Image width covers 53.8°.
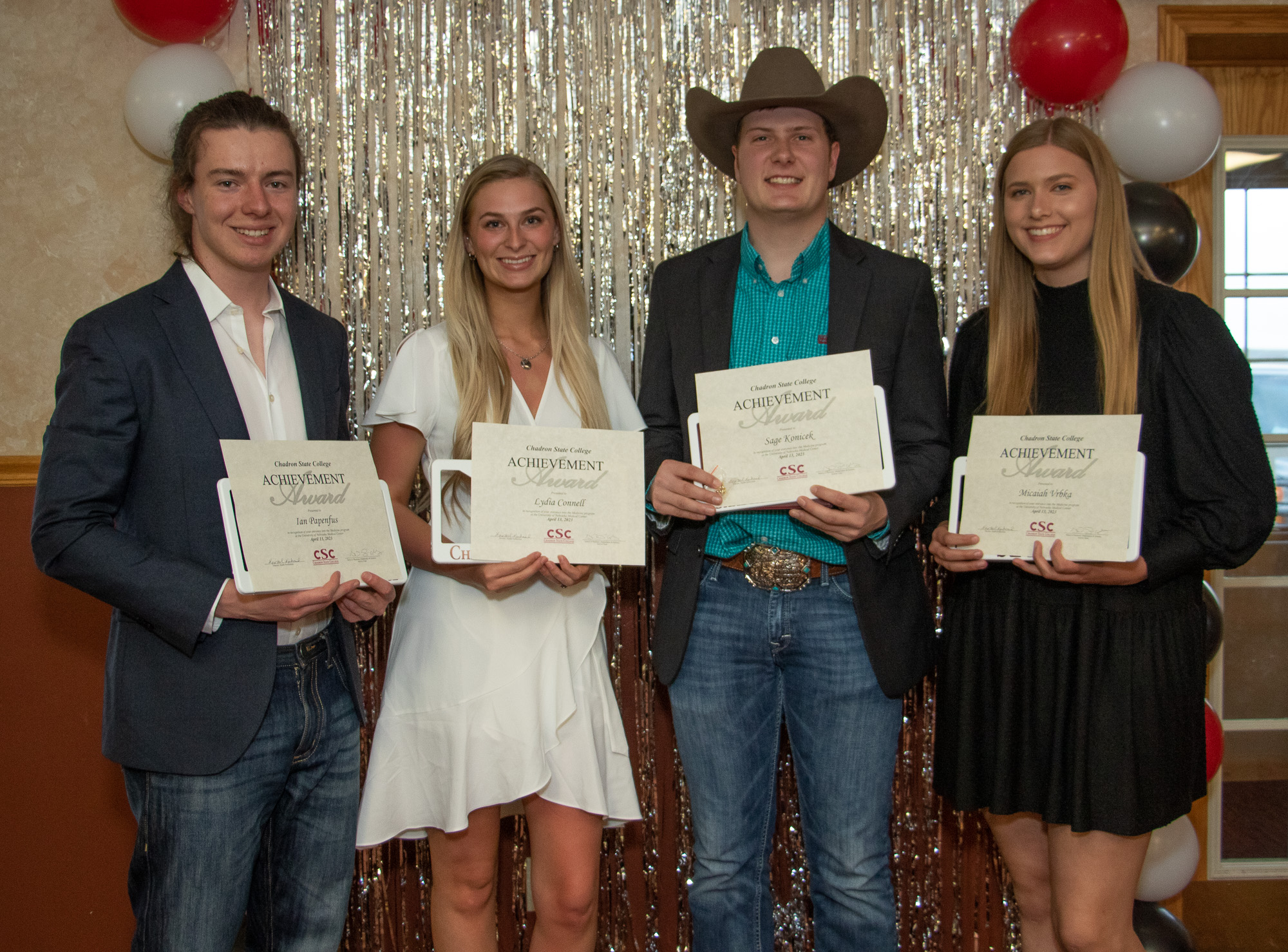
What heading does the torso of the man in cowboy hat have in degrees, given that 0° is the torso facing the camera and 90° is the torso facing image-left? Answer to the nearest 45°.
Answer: approximately 0°

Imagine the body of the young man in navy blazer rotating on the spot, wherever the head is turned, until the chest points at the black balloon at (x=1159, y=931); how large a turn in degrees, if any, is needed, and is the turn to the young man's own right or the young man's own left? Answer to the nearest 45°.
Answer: approximately 45° to the young man's own left

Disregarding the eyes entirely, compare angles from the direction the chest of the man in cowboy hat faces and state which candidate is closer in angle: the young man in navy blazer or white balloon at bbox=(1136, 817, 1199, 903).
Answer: the young man in navy blazer

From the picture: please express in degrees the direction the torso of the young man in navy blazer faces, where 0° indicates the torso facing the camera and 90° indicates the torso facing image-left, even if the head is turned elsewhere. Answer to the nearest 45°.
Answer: approximately 315°

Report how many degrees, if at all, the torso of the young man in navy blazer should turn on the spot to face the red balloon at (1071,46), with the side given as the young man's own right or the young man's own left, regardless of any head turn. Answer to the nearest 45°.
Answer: approximately 45° to the young man's own left

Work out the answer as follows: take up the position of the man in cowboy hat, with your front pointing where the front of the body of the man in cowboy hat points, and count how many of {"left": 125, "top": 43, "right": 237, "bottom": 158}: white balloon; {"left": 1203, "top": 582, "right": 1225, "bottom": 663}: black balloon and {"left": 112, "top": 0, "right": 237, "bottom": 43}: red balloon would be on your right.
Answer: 2

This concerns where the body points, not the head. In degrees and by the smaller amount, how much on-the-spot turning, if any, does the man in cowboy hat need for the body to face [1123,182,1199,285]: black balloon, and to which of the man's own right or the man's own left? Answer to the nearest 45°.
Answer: approximately 135° to the man's own left
